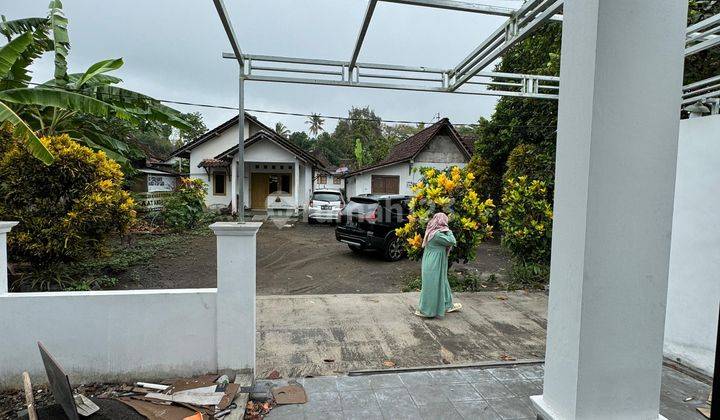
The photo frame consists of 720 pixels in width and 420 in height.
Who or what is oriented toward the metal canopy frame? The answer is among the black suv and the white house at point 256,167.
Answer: the white house

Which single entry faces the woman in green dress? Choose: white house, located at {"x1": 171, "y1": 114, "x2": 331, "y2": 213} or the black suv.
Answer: the white house

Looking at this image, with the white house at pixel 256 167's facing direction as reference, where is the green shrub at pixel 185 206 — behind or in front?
in front

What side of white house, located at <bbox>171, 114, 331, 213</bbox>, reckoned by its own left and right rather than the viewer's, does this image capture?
front

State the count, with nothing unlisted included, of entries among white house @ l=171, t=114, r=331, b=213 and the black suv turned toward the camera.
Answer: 1

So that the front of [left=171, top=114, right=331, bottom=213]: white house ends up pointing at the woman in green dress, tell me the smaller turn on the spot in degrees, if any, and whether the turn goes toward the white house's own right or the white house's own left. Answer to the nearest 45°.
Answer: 0° — it already faces them

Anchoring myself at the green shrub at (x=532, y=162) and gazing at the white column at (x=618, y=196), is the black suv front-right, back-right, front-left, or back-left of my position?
back-right

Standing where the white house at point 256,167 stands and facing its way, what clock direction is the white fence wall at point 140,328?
The white fence wall is roughly at 12 o'clock from the white house.

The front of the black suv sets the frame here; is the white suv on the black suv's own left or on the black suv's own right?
on the black suv's own left

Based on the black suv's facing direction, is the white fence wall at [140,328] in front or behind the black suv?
behind

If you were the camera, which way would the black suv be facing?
facing away from the viewer and to the right of the viewer

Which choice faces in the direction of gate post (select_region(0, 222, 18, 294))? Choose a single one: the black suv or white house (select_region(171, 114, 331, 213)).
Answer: the white house

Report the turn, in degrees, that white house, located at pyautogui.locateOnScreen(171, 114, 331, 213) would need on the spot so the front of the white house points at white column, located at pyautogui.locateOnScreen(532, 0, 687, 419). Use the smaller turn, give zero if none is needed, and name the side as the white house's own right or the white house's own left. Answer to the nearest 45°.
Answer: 0° — it already faces it
